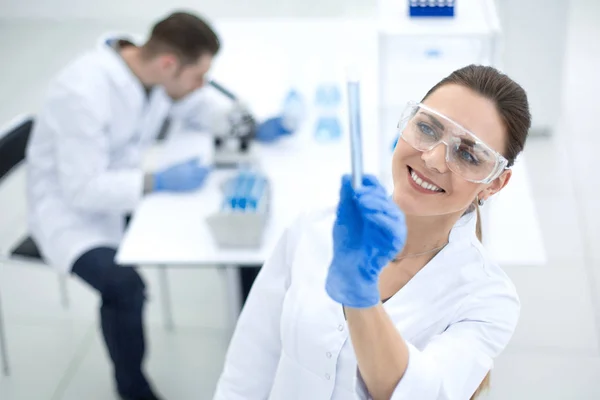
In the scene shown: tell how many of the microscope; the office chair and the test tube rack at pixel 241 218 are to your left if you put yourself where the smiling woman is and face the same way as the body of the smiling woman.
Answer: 0

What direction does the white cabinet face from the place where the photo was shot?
facing the viewer

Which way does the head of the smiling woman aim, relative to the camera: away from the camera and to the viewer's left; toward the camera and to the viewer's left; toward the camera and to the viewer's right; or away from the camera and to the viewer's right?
toward the camera and to the viewer's left

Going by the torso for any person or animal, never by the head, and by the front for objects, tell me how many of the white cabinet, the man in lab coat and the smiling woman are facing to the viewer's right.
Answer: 1

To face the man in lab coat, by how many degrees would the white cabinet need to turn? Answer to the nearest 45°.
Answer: approximately 90° to its right

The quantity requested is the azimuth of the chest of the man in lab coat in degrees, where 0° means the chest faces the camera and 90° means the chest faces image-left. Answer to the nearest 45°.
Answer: approximately 270°

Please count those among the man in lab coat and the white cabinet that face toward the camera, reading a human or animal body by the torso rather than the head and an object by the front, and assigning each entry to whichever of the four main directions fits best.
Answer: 1

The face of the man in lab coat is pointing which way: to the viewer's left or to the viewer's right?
to the viewer's right

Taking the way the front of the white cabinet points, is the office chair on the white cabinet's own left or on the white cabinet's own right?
on the white cabinet's own right

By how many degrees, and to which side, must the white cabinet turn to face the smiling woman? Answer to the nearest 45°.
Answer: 0° — it already faces them

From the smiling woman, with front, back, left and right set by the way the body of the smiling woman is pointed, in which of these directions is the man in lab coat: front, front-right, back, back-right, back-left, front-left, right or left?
right

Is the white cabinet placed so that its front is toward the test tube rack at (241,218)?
no

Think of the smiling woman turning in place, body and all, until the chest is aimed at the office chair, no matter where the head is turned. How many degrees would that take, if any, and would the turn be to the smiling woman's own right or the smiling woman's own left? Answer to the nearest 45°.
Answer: approximately 90° to the smiling woman's own right
